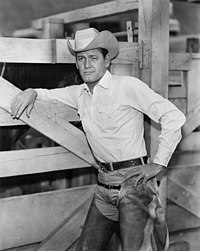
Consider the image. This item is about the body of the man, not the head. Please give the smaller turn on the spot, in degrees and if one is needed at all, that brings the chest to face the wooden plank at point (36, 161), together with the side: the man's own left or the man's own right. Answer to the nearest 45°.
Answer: approximately 90° to the man's own right

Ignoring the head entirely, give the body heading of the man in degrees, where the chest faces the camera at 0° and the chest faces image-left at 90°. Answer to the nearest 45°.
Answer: approximately 45°

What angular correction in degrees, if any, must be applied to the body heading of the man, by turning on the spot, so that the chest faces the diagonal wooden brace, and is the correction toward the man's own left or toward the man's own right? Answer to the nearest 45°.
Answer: approximately 90° to the man's own right

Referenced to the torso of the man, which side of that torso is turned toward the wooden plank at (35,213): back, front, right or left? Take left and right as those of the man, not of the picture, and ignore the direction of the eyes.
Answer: right

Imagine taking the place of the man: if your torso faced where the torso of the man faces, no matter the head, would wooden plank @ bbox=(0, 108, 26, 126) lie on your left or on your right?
on your right

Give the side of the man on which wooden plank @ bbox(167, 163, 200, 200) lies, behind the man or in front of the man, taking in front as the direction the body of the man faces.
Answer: behind

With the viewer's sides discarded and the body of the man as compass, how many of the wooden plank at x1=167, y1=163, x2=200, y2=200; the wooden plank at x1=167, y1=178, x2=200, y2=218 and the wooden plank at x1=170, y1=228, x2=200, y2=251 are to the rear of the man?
3
